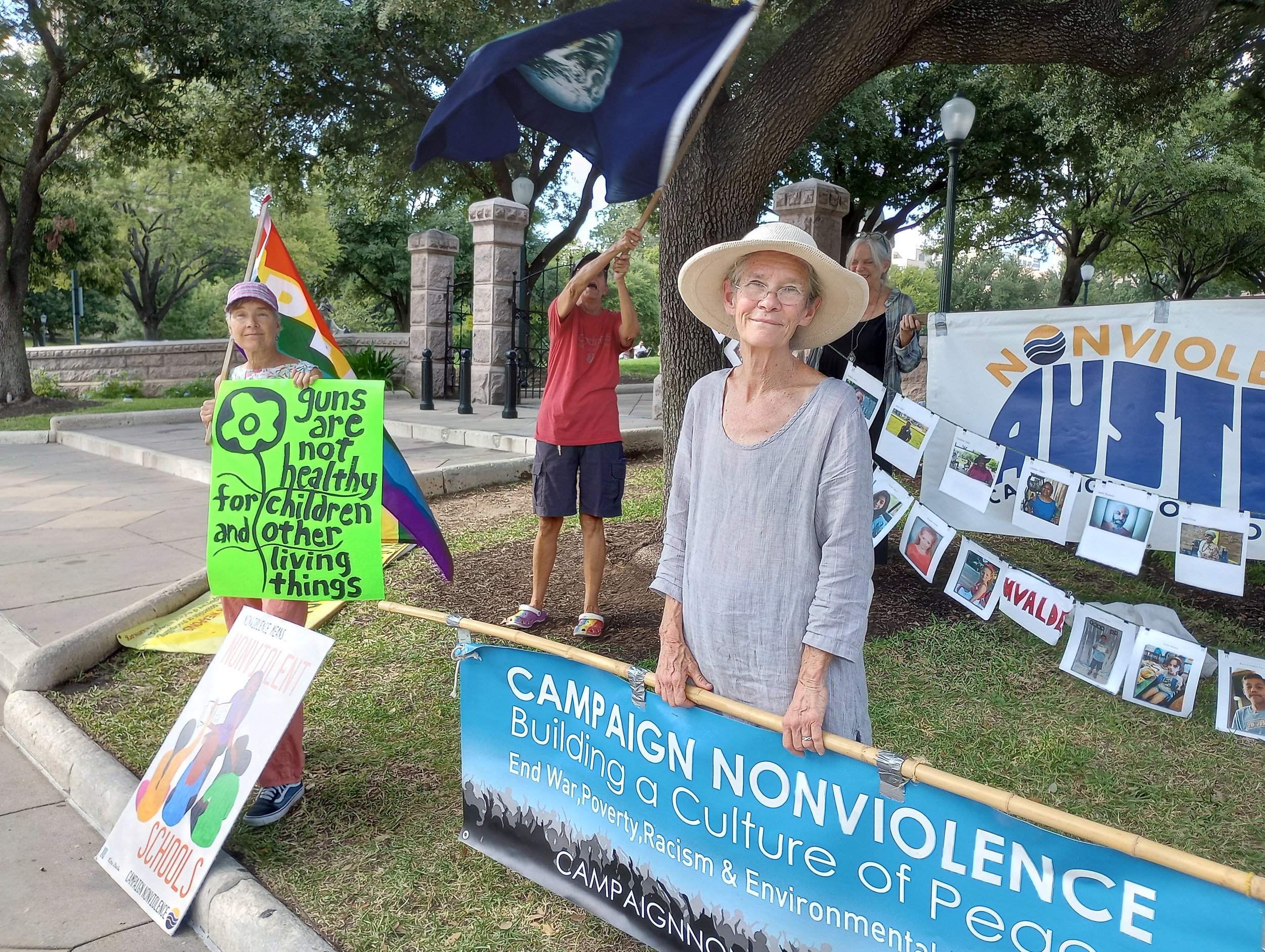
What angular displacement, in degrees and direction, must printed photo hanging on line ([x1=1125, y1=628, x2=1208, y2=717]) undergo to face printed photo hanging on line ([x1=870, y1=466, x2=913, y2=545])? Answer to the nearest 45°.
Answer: approximately 90° to its right

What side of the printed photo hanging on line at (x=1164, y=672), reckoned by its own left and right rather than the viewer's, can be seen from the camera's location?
front

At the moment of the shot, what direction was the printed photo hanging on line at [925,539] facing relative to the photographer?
facing the viewer

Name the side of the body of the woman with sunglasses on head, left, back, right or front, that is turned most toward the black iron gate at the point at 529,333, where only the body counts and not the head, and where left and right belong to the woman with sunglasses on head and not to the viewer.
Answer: right

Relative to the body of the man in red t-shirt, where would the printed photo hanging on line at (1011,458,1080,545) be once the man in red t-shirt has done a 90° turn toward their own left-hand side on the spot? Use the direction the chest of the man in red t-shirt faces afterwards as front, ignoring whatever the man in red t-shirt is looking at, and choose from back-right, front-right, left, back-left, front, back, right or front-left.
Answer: front

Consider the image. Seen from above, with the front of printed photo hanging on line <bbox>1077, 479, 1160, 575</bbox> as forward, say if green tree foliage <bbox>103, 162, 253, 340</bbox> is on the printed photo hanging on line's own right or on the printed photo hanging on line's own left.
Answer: on the printed photo hanging on line's own right

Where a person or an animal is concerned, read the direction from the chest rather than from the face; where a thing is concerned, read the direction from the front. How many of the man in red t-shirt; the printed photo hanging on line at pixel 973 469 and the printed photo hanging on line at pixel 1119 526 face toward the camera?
3

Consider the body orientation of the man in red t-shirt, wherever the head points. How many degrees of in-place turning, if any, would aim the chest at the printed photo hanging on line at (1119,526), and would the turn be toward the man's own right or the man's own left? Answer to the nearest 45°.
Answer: approximately 90° to the man's own left
